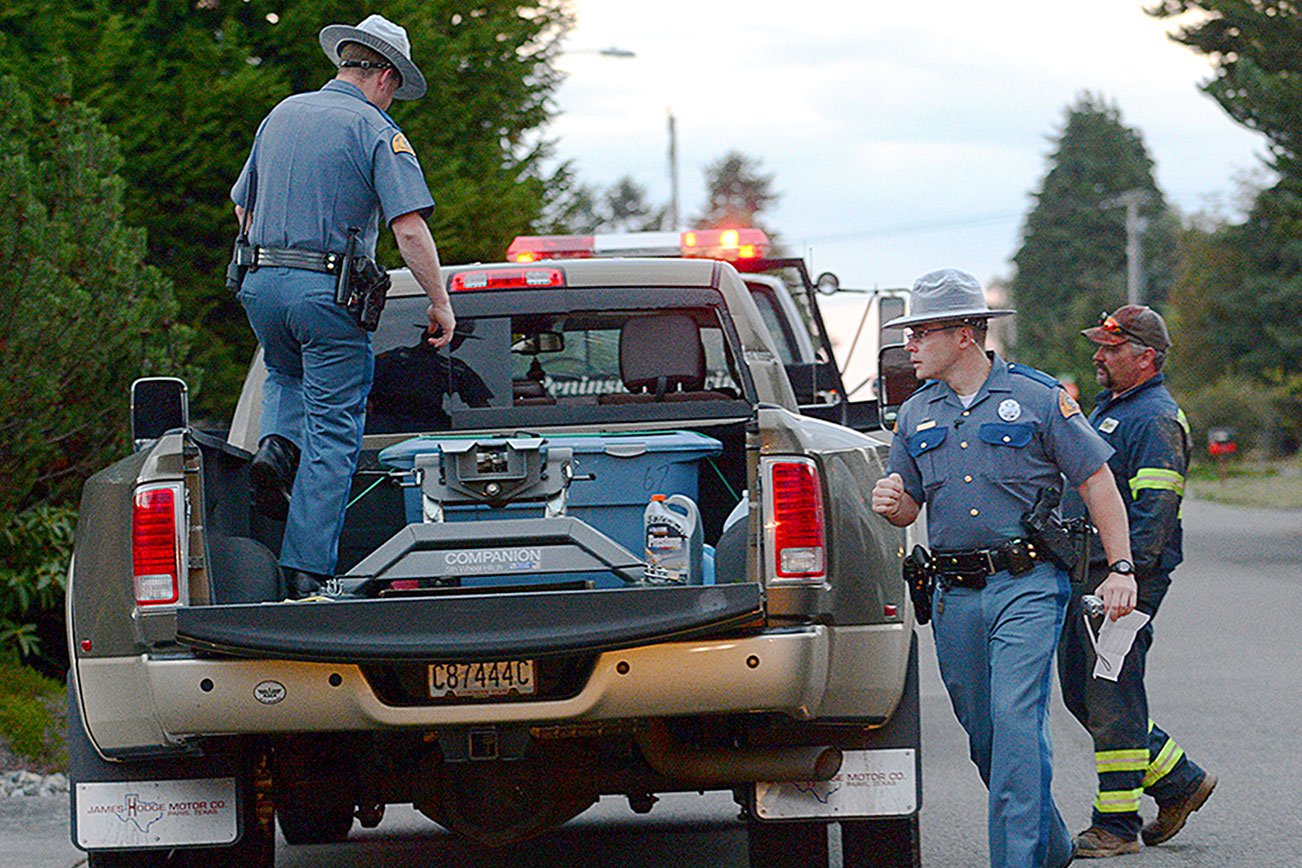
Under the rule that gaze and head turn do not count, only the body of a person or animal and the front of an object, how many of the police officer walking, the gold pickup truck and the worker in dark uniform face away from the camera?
1

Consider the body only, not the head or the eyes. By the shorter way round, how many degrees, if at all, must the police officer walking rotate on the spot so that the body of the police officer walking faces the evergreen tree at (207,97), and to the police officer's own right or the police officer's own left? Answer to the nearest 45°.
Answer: approximately 90° to the police officer's own right

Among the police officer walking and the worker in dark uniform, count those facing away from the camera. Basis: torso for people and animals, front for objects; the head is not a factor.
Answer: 0

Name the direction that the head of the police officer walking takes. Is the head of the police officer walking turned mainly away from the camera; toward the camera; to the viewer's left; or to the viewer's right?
to the viewer's left

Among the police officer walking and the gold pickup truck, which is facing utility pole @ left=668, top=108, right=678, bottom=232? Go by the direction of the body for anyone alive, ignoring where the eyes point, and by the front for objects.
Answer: the gold pickup truck

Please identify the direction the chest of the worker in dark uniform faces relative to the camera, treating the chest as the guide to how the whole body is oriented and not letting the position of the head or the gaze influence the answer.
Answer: to the viewer's left

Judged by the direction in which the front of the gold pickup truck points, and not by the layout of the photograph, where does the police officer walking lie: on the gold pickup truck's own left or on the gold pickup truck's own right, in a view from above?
on the gold pickup truck's own right

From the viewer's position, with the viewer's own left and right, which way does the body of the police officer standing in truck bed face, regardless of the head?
facing away from the viewer and to the right of the viewer

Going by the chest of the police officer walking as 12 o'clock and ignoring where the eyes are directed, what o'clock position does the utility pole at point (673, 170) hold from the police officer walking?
The utility pole is roughly at 4 o'clock from the police officer walking.

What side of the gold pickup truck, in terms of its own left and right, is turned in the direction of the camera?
back

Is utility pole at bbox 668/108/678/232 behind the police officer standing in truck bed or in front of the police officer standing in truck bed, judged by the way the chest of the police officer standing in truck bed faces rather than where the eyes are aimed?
in front
